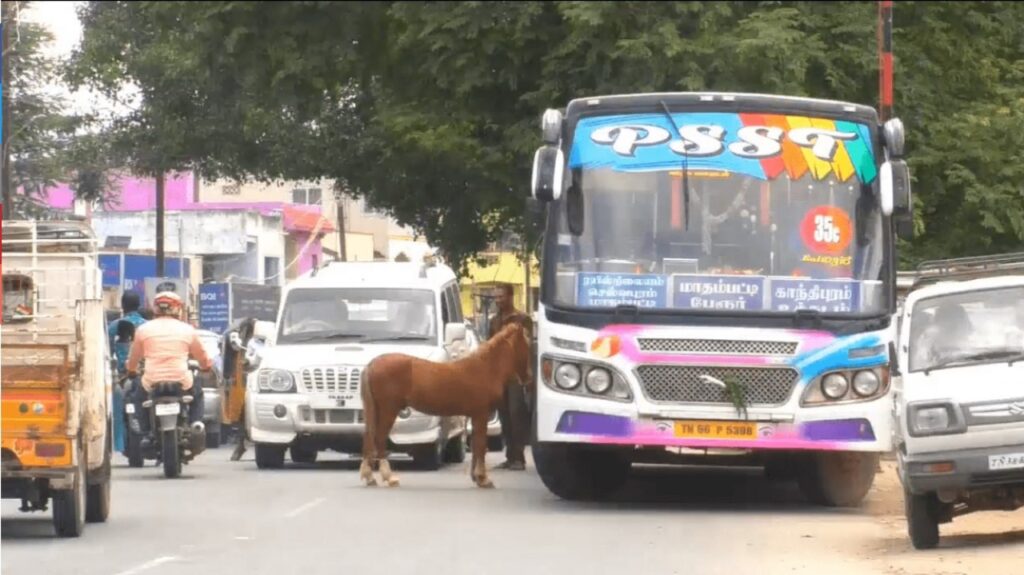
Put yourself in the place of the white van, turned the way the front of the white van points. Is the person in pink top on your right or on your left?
on your right

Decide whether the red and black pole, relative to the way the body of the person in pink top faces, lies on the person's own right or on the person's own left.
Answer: on the person's own right

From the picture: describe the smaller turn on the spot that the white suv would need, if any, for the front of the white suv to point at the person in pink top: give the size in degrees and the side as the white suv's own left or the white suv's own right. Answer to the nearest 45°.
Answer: approximately 45° to the white suv's own right

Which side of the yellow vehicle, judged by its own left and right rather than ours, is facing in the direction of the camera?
back

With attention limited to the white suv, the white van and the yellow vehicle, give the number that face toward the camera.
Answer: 2

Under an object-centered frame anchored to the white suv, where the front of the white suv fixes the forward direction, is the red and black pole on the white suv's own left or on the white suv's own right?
on the white suv's own left

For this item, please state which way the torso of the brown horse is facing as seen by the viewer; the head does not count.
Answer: to the viewer's right

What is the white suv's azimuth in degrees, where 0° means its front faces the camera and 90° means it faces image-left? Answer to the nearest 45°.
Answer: approximately 0°

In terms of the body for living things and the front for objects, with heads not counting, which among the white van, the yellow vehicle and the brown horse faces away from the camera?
the yellow vehicle

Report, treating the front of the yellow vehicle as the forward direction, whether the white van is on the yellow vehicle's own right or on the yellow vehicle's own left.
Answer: on the yellow vehicle's own right

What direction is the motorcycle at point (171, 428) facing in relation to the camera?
away from the camera
